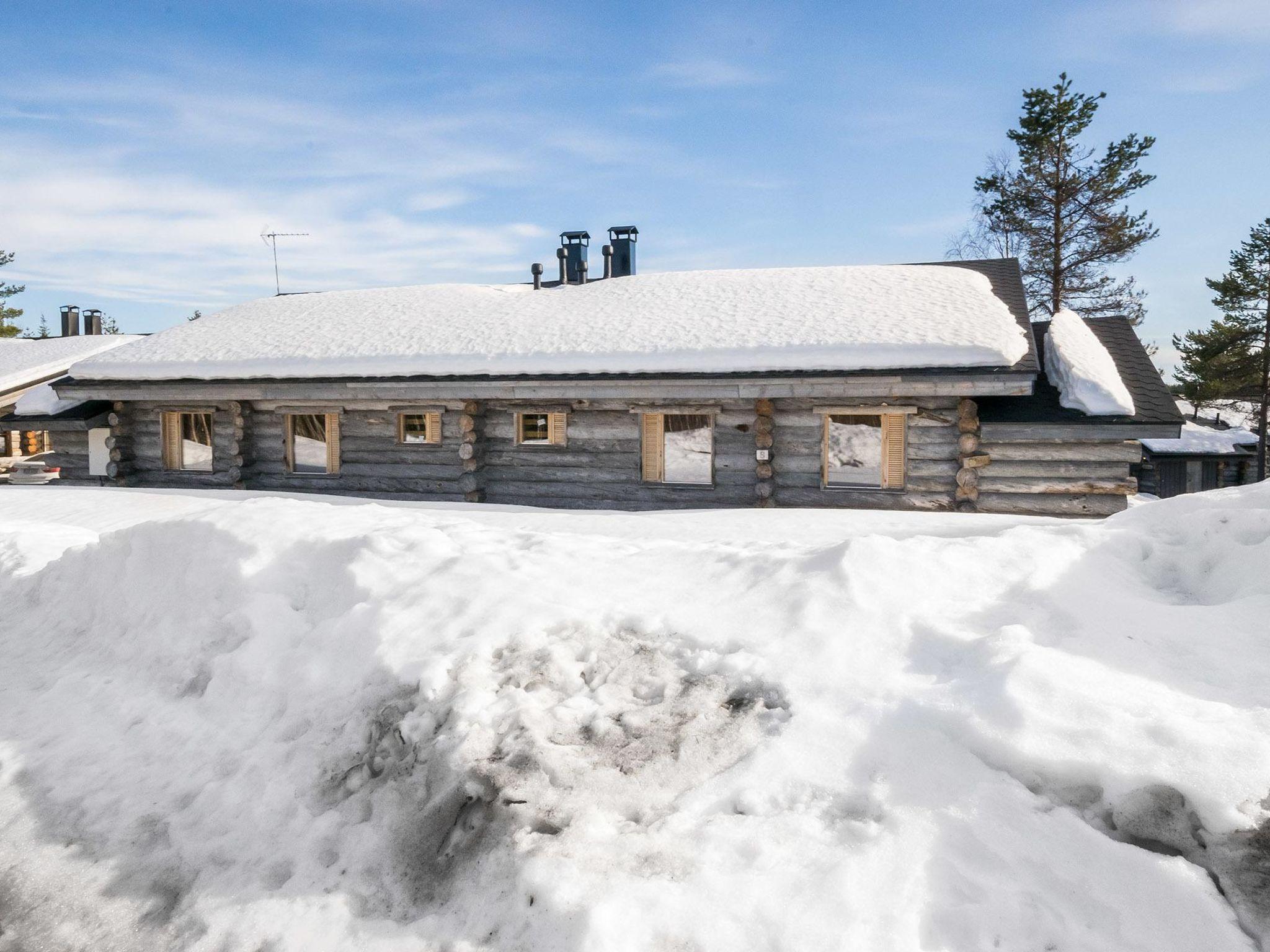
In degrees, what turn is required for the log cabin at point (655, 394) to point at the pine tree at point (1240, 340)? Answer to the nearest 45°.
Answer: approximately 135° to its left

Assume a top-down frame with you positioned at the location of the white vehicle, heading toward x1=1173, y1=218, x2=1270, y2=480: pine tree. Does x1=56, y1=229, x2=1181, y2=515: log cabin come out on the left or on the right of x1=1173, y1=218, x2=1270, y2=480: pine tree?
right

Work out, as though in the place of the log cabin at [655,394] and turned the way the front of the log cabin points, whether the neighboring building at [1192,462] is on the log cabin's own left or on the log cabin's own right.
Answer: on the log cabin's own left

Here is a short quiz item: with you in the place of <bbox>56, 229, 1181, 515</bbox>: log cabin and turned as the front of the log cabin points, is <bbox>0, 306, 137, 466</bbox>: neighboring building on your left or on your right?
on your right

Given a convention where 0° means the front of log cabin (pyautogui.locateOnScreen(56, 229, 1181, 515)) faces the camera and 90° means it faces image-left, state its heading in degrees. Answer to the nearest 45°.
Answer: approximately 0°
